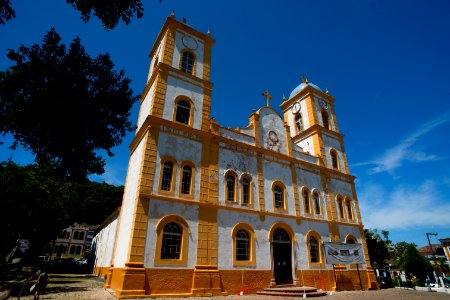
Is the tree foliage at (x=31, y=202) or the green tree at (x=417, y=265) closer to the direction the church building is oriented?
the green tree

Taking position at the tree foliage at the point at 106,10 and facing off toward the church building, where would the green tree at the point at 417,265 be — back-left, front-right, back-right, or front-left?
front-right

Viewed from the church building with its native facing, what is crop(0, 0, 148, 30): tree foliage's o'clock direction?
The tree foliage is roughly at 2 o'clock from the church building.

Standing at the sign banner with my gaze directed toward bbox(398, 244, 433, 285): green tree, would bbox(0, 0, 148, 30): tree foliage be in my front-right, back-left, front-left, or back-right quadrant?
back-right

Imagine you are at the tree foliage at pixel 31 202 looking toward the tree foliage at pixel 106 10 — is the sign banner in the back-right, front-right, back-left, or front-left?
front-left

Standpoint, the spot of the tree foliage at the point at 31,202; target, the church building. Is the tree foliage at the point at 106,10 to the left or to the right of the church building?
right

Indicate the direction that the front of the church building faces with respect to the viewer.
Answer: facing the viewer and to the right of the viewer

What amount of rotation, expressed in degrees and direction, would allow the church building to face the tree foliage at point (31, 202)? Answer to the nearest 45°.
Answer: approximately 135° to its right

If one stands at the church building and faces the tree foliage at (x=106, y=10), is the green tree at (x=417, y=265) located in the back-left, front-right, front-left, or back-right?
back-left

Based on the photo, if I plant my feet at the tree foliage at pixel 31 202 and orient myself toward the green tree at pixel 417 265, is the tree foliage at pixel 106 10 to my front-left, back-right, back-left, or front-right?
front-right

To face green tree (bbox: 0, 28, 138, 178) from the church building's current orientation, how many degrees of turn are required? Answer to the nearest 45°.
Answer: approximately 135° to its right

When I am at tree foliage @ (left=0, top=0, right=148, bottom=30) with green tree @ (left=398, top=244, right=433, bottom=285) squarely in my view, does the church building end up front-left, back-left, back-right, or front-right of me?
front-left

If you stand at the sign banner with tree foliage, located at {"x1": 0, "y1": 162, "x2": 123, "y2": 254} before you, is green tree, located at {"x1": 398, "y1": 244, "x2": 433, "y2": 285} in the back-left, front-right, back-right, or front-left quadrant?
back-right

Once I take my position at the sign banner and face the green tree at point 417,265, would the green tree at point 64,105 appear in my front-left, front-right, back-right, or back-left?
back-left

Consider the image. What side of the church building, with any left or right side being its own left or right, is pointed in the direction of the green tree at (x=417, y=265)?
left
